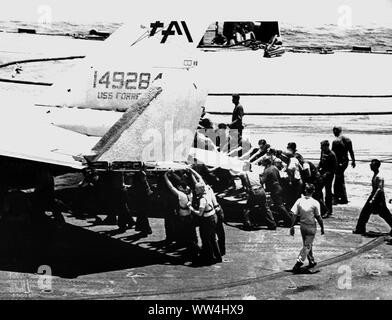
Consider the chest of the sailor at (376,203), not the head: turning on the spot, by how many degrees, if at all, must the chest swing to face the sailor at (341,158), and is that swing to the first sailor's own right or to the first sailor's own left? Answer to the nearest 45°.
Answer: approximately 90° to the first sailor's own right

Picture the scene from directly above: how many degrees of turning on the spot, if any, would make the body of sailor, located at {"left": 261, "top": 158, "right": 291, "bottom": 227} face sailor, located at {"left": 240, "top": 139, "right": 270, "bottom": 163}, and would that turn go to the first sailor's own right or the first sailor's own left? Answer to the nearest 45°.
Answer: approximately 90° to the first sailor's own right

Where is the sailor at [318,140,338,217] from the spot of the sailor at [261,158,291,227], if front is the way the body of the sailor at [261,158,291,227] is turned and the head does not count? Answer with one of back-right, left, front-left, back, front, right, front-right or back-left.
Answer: back-right

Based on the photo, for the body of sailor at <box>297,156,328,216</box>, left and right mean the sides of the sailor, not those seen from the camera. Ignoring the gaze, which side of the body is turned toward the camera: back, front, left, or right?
left

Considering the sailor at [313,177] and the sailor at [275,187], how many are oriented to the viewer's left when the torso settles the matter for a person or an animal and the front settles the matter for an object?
2

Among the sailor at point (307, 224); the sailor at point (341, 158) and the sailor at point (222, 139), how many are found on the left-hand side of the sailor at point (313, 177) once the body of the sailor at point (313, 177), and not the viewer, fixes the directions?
1

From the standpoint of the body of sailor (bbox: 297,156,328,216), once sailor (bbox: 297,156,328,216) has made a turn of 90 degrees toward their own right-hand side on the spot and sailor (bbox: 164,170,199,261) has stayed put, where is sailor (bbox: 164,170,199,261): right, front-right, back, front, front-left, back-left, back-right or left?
back-left

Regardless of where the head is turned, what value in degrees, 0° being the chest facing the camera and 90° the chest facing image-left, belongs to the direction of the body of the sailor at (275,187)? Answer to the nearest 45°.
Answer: approximately 90°

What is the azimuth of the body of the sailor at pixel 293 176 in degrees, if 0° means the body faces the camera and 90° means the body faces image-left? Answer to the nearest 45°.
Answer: approximately 90°

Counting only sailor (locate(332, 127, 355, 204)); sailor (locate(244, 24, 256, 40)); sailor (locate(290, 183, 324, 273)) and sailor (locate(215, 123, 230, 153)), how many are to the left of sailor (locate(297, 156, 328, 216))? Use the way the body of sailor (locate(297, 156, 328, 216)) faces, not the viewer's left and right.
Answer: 1

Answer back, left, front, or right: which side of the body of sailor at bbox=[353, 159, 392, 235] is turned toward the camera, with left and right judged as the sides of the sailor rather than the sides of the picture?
left

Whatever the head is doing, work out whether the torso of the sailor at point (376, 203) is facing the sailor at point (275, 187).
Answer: yes
